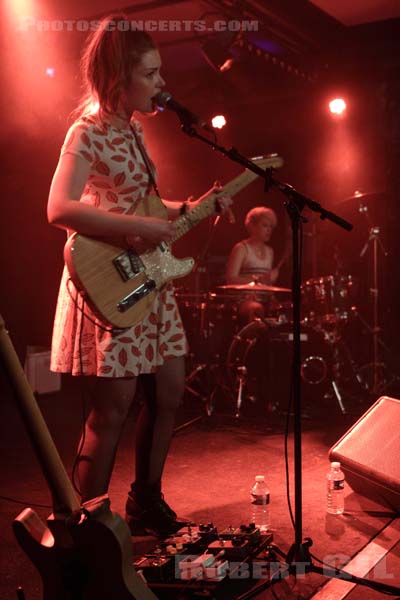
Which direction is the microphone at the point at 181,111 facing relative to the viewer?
to the viewer's left

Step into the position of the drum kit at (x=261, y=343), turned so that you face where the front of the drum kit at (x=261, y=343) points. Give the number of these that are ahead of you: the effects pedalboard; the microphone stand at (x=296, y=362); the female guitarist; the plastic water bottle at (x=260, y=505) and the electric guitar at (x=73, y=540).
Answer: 5

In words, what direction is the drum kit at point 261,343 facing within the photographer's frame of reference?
facing the viewer

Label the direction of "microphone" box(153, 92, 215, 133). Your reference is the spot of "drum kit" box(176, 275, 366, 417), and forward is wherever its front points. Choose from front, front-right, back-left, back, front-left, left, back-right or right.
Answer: front

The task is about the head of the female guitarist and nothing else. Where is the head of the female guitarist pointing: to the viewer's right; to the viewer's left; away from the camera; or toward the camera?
to the viewer's right

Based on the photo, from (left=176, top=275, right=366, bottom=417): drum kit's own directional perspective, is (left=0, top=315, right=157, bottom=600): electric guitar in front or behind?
in front

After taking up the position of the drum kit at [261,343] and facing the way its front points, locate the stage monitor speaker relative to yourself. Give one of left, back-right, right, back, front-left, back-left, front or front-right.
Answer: front

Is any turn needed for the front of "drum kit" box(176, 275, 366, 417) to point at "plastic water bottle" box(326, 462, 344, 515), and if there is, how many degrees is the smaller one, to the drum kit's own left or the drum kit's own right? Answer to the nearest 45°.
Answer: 0° — it already faces it

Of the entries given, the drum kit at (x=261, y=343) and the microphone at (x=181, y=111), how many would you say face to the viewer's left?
1

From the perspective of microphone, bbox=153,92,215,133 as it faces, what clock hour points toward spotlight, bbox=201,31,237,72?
The spotlight is roughly at 3 o'clock from the microphone.

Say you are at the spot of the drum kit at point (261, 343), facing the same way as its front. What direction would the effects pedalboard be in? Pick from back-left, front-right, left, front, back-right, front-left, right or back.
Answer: front

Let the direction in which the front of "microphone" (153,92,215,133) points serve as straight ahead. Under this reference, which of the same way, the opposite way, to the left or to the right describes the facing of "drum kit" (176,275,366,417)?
to the left

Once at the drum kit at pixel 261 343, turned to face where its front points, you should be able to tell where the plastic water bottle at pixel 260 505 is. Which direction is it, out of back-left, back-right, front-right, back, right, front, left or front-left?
front

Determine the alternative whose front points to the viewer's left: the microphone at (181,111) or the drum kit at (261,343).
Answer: the microphone

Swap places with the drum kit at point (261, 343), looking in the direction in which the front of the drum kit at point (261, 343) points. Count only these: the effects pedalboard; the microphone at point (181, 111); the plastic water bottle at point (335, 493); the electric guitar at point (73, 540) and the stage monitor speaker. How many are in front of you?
5

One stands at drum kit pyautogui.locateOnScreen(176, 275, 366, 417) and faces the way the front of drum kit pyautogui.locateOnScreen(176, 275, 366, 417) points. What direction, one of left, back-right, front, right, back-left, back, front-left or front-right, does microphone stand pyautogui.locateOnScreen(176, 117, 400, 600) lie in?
front

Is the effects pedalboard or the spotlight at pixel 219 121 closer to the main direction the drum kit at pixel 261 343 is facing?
the effects pedalboard
